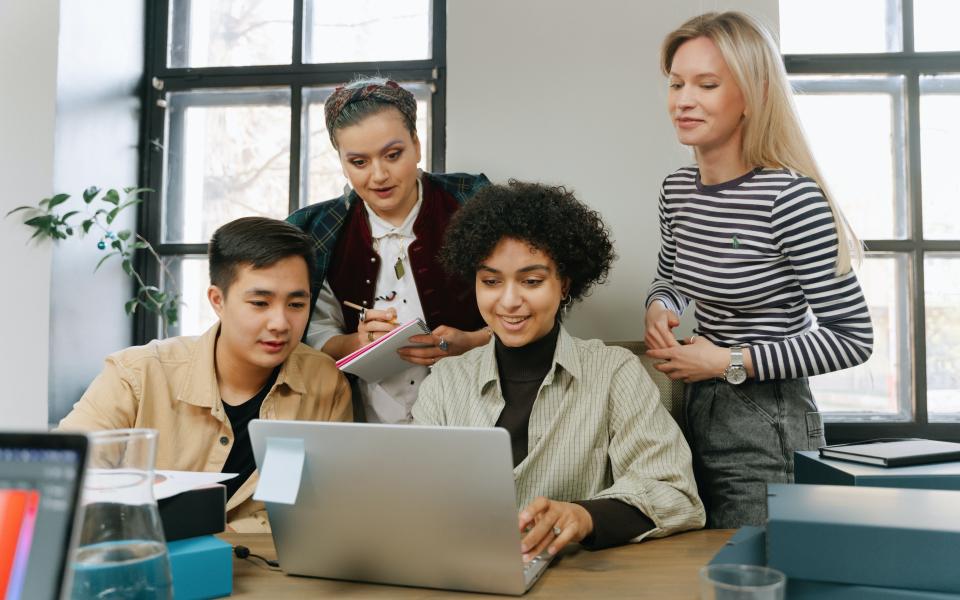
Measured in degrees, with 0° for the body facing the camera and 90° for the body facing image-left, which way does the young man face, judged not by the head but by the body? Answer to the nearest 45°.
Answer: approximately 315°

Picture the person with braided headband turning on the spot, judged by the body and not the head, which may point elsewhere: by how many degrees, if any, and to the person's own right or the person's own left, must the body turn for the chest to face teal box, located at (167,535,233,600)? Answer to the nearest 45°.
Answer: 0° — they already face it

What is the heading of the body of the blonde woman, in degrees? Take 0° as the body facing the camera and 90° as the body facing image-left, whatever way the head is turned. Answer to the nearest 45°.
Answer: approximately 45°

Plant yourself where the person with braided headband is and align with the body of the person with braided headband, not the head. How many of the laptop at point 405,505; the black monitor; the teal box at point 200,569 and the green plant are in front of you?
3

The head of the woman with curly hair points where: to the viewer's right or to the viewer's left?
to the viewer's left
